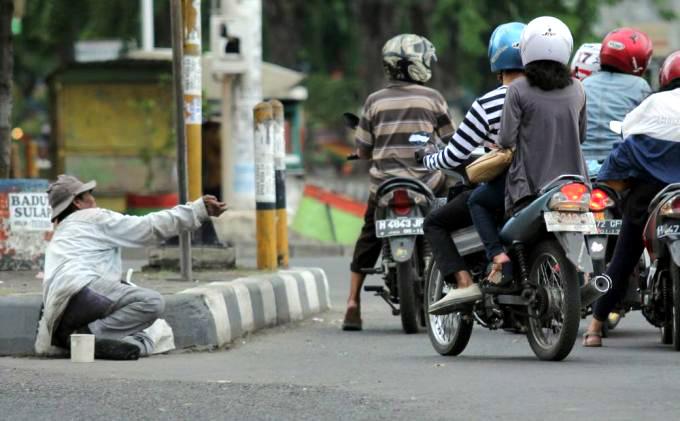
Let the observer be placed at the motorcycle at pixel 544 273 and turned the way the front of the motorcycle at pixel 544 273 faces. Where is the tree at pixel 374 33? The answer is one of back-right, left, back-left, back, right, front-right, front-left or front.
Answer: front-right

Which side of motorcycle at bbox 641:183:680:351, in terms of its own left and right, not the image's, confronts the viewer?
back

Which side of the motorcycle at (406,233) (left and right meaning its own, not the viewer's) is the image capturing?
back

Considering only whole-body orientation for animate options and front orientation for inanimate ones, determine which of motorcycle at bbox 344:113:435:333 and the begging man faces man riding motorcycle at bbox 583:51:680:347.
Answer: the begging man

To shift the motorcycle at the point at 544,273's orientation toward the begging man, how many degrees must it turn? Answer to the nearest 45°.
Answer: approximately 45° to its left

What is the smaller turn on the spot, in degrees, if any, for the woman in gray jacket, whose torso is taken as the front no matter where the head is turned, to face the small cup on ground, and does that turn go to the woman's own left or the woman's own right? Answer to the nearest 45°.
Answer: approximately 90° to the woman's own left

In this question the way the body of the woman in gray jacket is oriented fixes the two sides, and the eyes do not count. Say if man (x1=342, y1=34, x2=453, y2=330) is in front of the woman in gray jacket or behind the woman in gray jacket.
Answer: in front

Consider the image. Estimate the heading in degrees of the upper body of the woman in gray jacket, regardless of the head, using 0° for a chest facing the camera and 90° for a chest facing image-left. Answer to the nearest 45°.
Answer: approximately 180°

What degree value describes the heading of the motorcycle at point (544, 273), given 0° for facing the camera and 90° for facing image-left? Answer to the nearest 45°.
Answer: approximately 135°

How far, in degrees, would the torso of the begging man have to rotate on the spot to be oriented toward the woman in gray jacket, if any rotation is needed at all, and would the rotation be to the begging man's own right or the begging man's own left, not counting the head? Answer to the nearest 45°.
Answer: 0° — they already face them

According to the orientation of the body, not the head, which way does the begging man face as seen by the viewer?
to the viewer's right
